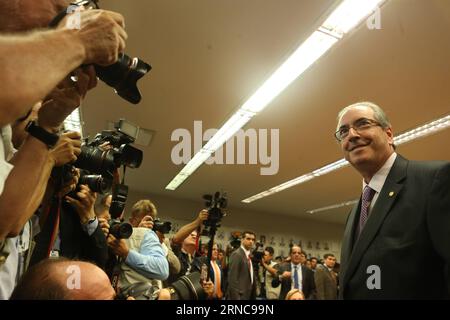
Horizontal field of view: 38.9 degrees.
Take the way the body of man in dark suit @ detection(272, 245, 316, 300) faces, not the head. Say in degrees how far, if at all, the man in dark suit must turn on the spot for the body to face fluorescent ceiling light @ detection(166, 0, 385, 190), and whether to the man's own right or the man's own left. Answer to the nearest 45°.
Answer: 0° — they already face it

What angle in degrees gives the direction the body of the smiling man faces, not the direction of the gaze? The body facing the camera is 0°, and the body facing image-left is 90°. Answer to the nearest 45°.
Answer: approximately 45°

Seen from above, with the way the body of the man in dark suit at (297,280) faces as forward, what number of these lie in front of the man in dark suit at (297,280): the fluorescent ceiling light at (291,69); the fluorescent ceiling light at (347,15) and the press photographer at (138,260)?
3

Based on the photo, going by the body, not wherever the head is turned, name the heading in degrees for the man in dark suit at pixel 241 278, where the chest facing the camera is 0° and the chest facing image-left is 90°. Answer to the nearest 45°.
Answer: approximately 315°

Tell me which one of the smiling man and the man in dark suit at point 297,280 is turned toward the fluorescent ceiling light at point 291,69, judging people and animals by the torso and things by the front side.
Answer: the man in dark suit

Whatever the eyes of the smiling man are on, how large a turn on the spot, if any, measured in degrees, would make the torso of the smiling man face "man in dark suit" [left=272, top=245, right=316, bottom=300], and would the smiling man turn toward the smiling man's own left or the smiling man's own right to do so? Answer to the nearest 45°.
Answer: approximately 135° to the smiling man's own right
